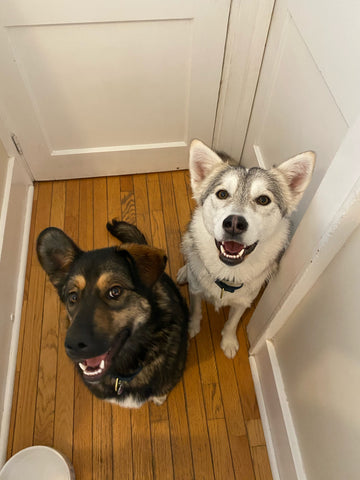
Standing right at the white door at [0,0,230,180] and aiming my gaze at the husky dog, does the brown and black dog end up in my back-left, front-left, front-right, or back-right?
front-right

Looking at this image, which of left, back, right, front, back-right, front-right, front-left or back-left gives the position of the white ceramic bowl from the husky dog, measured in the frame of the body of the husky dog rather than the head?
front-right

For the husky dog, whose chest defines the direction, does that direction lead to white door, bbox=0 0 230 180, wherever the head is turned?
no

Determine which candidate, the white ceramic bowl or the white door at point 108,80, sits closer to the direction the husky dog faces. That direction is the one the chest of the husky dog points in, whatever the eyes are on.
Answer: the white ceramic bowl

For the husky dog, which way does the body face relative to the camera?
toward the camera
